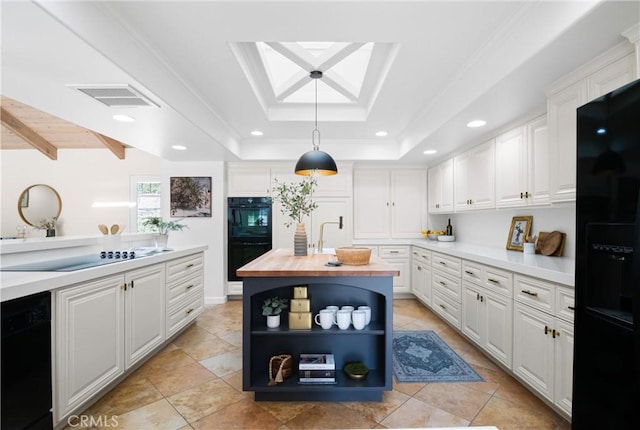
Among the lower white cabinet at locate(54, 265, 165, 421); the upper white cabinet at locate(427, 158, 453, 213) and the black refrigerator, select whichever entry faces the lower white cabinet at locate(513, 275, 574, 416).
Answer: the lower white cabinet at locate(54, 265, 165, 421)

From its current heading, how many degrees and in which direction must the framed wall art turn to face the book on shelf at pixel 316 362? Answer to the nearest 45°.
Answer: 0° — it already faces it

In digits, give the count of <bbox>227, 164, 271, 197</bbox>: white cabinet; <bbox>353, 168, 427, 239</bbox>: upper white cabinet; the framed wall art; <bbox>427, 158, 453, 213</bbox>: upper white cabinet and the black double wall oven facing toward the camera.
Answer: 4

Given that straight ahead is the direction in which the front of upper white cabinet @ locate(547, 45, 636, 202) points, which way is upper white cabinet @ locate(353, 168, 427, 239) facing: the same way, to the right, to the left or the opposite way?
to the left

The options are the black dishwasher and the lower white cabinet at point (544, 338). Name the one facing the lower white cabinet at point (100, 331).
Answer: the lower white cabinet at point (544, 338)

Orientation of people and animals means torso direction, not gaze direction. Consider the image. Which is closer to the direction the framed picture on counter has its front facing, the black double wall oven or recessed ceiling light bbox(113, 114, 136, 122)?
the recessed ceiling light

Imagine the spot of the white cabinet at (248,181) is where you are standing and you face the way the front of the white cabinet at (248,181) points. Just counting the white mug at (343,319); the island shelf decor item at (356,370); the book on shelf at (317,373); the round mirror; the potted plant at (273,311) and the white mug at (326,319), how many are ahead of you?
5

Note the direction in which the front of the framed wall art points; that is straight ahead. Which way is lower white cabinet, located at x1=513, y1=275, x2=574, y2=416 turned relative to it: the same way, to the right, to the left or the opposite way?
to the right

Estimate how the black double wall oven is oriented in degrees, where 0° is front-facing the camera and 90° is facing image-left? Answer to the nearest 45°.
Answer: approximately 0°

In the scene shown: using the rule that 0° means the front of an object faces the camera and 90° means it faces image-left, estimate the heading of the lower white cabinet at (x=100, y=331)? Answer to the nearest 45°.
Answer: approximately 315°

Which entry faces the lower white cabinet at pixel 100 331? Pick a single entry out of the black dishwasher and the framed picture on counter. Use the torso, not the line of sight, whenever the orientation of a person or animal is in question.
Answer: the framed picture on counter

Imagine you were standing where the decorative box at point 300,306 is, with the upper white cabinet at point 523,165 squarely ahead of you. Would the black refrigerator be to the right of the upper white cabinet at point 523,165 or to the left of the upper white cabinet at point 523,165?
right

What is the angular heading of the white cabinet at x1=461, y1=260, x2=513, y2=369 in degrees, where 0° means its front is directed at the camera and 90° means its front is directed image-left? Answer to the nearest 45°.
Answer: approximately 45°

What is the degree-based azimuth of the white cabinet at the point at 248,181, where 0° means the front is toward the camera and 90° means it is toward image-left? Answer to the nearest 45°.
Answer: approximately 0°
